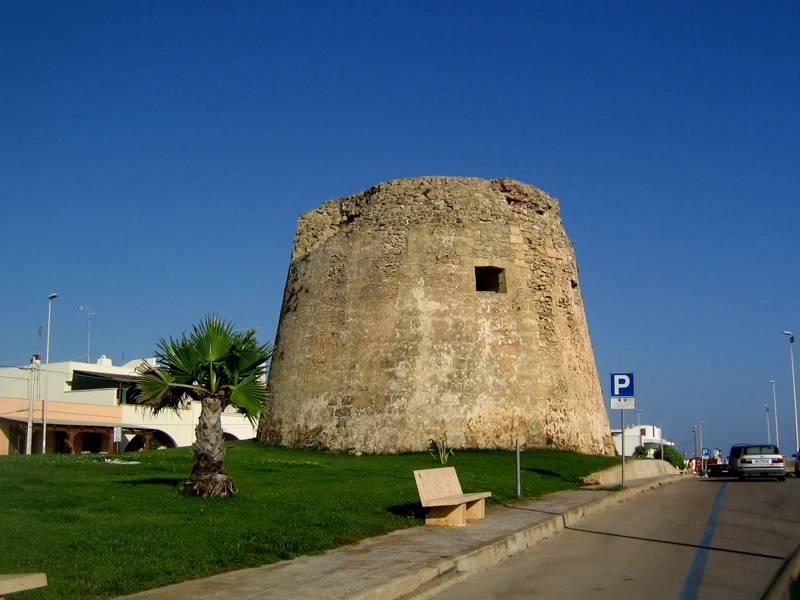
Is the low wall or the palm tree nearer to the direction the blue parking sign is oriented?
the palm tree

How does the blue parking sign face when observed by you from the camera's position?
facing the viewer

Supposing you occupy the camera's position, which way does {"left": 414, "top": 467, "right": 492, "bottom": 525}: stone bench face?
facing the viewer and to the right of the viewer

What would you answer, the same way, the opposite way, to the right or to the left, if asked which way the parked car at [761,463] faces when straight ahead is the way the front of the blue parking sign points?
the opposite way

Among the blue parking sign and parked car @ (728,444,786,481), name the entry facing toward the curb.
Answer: the blue parking sign

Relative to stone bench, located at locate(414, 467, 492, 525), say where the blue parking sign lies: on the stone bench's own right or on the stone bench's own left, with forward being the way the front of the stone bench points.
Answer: on the stone bench's own left

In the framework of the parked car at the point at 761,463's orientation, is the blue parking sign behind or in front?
behind

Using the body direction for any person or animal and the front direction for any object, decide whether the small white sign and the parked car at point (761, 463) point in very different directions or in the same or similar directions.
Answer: very different directions

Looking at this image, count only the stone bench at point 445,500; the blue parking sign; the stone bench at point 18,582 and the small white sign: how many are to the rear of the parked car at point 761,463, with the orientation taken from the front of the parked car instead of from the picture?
4

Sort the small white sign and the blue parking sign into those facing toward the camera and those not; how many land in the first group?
2

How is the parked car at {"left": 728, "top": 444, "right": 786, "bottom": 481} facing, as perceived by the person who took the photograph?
facing away from the viewer
